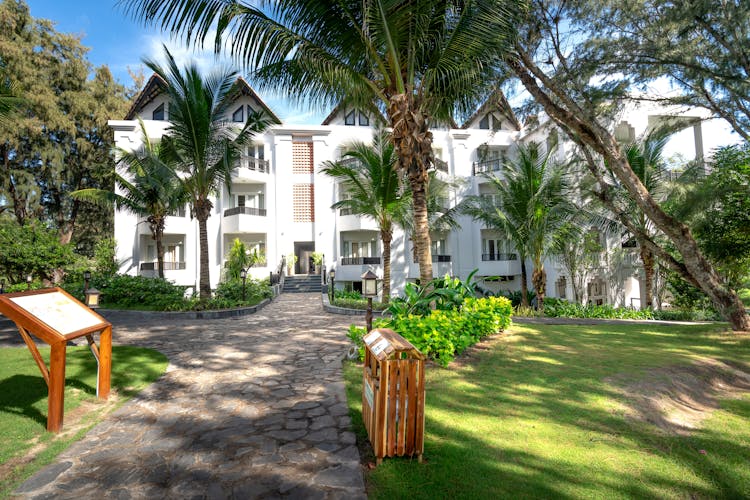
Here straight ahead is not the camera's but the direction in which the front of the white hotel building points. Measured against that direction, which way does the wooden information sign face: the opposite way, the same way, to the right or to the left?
to the left

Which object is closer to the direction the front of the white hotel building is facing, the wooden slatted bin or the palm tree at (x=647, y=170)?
the wooden slatted bin

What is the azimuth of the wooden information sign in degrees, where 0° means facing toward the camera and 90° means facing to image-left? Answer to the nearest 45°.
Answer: approximately 315°

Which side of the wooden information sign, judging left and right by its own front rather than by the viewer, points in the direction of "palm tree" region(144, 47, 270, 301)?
left

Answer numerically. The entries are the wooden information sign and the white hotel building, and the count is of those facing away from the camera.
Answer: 0

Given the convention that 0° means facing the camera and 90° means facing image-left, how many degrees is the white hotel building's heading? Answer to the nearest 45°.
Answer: approximately 0°

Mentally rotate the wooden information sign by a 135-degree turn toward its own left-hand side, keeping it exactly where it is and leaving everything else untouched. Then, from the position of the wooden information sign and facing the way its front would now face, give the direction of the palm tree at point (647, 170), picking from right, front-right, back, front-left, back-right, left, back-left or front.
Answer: right

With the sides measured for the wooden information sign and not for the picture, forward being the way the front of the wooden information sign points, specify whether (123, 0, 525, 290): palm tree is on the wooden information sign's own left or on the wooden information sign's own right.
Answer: on the wooden information sign's own left

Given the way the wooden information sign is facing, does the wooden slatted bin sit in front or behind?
in front

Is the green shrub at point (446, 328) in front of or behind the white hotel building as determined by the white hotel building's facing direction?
in front
